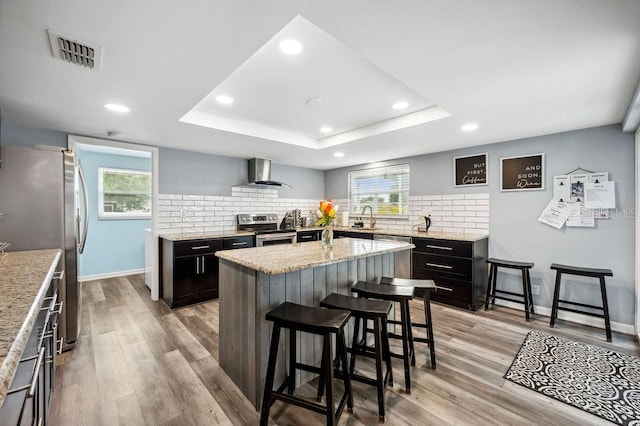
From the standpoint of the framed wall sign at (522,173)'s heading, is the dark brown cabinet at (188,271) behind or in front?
in front

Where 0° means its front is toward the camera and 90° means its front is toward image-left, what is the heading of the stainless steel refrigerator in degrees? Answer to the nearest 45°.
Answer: approximately 270°

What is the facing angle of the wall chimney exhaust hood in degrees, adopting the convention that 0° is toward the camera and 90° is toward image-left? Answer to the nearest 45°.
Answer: approximately 315°

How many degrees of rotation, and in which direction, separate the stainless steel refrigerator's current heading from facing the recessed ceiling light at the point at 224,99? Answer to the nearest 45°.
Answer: approximately 45° to its right

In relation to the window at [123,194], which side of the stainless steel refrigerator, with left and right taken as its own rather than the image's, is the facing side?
left

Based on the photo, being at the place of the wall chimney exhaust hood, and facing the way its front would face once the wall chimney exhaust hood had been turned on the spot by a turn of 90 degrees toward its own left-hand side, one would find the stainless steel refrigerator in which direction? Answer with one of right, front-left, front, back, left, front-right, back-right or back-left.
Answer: back

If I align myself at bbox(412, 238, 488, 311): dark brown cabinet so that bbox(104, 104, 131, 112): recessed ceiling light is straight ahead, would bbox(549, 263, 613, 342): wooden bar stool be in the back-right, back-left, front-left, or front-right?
back-left

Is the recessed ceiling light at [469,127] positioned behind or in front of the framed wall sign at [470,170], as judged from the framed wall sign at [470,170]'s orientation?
in front

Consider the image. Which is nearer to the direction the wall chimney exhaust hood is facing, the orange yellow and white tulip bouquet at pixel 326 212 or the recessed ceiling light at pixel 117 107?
the orange yellow and white tulip bouquet

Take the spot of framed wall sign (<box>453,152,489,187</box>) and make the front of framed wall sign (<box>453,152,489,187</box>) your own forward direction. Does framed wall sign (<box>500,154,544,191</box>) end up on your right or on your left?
on your left

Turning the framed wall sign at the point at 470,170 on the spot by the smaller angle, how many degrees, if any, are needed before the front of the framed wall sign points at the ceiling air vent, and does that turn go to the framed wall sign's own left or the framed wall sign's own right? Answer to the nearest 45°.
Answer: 0° — it already faces it
